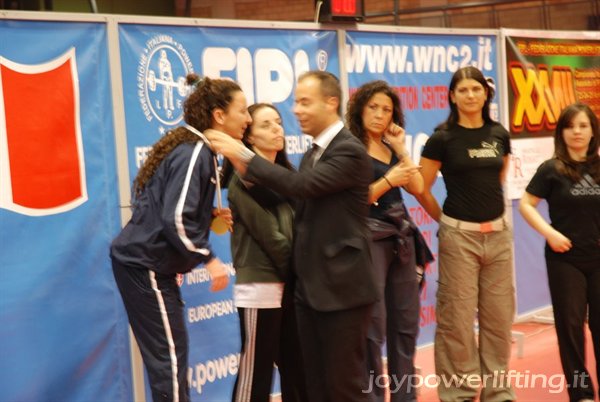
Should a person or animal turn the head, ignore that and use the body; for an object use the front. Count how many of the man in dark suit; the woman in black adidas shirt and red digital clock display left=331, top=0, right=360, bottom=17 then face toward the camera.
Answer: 2

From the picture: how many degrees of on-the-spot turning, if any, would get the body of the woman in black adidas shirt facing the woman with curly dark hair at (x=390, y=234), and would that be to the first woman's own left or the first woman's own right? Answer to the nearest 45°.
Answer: approximately 45° to the first woman's own right

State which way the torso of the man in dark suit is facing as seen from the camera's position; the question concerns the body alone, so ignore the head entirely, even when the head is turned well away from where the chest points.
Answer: to the viewer's left

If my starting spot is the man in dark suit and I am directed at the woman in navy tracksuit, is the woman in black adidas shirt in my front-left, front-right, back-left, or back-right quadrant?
back-right

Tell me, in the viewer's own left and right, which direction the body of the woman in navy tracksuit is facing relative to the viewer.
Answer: facing to the right of the viewer

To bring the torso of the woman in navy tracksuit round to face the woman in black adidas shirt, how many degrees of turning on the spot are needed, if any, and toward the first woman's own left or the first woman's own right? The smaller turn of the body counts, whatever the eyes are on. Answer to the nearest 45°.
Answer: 0° — they already face them

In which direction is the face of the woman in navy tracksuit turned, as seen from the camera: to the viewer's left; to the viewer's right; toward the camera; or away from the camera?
to the viewer's right

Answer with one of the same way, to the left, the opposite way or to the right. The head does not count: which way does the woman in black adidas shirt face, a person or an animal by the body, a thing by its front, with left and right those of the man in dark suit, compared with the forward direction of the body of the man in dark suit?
to the left

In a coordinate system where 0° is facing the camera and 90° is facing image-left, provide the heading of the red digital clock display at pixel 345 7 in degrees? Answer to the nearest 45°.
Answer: approximately 0°
